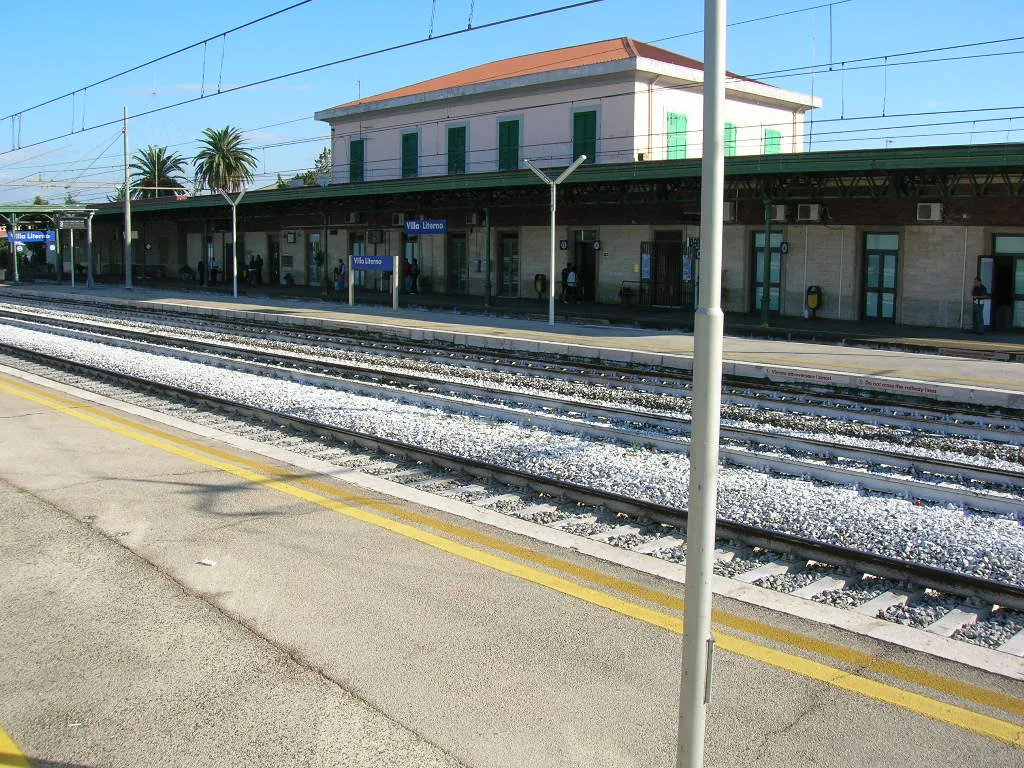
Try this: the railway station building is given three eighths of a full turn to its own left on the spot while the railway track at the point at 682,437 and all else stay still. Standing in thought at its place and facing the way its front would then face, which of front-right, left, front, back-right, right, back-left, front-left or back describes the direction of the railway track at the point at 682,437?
right

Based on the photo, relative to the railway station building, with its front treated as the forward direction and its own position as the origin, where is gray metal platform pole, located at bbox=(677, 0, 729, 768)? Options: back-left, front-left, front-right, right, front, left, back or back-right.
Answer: front-left

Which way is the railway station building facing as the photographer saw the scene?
facing the viewer and to the left of the viewer

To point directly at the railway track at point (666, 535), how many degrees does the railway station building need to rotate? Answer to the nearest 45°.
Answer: approximately 45° to its left

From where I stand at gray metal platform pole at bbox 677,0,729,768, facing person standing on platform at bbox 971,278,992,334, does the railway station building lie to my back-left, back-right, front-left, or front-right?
front-left

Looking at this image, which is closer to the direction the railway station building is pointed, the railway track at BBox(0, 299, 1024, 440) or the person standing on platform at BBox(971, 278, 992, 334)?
the railway track
